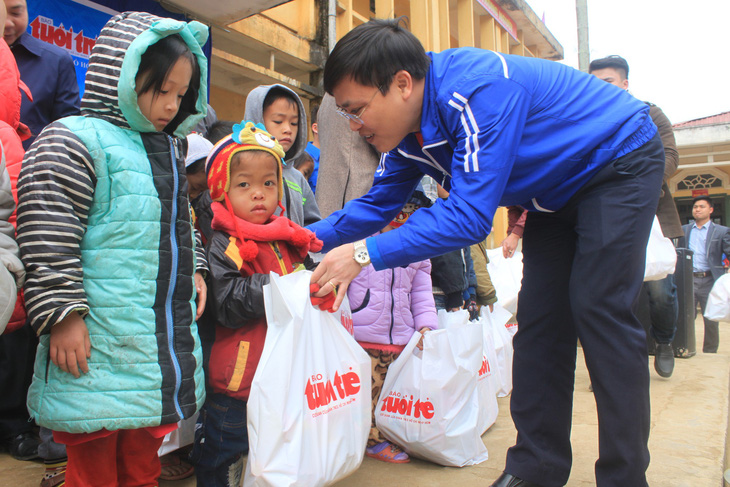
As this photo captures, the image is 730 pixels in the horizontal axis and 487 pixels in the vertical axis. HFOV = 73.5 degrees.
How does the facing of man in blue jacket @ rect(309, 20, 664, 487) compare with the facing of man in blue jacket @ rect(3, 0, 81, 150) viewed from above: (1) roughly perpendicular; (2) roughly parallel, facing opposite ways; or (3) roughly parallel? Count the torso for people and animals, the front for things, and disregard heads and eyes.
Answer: roughly perpendicular

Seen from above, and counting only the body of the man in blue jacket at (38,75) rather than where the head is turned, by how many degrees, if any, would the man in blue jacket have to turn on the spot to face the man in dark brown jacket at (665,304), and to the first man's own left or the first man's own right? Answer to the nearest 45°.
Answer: approximately 135° to the first man's own left

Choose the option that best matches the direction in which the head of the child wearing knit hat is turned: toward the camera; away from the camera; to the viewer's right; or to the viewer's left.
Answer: toward the camera

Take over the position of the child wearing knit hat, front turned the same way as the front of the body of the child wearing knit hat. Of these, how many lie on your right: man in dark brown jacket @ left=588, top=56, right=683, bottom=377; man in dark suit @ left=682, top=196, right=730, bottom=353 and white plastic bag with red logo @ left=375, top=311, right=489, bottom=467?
0

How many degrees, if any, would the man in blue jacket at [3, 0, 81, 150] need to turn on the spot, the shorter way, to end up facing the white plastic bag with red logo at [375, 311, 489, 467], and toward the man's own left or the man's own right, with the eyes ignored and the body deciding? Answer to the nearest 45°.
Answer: approximately 90° to the man's own left

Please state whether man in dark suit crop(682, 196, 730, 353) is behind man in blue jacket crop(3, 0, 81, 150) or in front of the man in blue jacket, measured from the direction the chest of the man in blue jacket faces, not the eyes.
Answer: behind

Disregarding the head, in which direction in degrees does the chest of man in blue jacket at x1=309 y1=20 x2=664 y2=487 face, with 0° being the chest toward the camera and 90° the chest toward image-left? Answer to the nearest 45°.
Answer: approximately 90°

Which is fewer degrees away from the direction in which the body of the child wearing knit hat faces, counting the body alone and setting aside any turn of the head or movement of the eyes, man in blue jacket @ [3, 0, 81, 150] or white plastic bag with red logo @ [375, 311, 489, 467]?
the white plastic bag with red logo

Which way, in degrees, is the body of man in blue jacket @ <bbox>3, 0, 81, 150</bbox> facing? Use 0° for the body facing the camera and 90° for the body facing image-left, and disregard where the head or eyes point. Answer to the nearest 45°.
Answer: approximately 45°

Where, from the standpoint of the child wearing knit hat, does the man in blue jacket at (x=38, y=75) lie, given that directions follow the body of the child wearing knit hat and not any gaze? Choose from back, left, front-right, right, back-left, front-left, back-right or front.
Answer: back

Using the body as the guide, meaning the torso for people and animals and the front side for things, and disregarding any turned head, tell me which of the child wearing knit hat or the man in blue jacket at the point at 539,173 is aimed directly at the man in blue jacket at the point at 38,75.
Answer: the man in blue jacket at the point at 539,173

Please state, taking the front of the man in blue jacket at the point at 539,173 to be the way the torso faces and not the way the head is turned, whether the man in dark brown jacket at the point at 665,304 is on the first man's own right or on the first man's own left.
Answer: on the first man's own right

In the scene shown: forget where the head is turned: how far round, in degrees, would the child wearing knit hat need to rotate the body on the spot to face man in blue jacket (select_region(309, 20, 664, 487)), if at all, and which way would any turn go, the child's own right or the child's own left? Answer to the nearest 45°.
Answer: approximately 45° to the child's own left

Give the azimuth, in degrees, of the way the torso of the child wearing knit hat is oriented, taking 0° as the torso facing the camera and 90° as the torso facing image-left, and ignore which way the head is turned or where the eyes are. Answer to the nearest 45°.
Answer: approximately 315°

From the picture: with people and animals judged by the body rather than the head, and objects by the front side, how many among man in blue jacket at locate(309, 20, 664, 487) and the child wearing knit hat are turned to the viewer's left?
1

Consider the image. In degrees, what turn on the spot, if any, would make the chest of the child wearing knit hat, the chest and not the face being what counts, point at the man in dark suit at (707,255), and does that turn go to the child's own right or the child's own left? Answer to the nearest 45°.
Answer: approximately 90° to the child's own left
